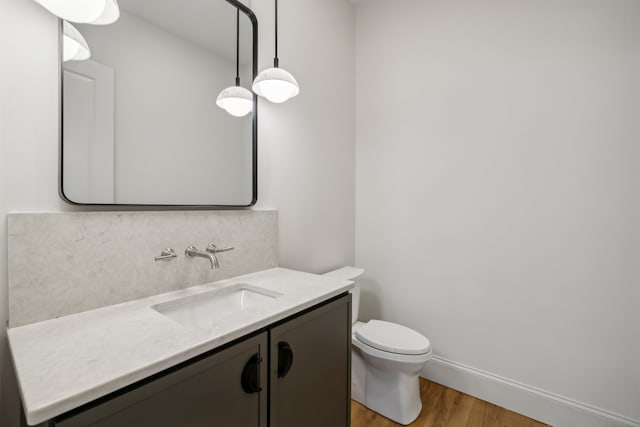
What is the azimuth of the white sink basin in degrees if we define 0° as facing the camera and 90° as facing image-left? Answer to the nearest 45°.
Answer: approximately 315°

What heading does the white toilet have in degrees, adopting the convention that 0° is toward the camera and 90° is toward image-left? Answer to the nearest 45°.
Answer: approximately 315°

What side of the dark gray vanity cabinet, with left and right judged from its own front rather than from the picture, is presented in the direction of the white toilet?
left

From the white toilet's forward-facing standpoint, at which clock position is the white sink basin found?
The white sink basin is roughly at 3 o'clock from the white toilet.

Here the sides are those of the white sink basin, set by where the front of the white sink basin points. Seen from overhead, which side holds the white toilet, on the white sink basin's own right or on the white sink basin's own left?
on the white sink basin's own left

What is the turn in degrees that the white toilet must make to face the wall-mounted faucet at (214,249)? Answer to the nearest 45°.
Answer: approximately 90° to its right

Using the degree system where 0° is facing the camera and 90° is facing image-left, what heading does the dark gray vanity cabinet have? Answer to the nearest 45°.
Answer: approximately 315°

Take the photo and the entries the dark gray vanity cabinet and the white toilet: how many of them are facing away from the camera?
0
